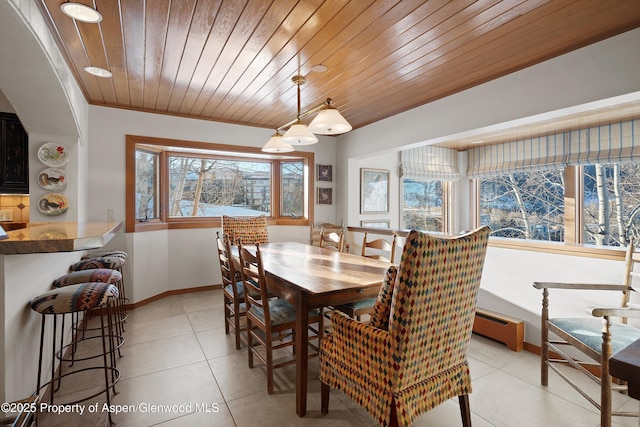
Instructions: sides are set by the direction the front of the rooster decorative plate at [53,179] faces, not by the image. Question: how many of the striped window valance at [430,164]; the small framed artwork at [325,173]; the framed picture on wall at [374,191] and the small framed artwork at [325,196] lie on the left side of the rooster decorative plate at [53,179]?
4

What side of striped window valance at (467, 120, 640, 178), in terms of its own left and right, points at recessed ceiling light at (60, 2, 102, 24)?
front

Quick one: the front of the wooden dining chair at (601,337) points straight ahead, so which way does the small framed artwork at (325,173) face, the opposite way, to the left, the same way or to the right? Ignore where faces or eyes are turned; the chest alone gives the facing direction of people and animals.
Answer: to the left

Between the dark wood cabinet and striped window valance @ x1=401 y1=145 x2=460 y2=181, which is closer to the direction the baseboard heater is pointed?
the dark wood cabinet

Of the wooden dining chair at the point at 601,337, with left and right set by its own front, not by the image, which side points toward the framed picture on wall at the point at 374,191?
right

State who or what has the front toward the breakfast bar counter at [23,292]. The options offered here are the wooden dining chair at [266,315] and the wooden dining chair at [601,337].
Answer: the wooden dining chair at [601,337]

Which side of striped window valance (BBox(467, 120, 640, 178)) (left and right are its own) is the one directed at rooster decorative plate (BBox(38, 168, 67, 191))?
front

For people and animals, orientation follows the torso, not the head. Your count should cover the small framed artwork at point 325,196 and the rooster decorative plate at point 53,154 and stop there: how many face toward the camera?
2

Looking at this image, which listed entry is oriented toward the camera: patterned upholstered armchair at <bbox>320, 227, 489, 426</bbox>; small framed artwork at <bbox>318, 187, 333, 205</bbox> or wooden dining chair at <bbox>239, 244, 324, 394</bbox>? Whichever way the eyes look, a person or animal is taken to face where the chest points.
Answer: the small framed artwork

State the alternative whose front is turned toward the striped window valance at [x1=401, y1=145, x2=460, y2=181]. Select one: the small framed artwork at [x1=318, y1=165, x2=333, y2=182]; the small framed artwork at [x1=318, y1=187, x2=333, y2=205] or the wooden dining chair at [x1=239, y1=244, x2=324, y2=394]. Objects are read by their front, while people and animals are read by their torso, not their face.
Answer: the wooden dining chair

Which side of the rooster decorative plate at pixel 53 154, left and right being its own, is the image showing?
front

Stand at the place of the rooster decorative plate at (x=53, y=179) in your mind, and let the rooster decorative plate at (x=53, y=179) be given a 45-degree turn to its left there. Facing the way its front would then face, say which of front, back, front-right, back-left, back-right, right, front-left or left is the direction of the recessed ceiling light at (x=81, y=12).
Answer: front-right

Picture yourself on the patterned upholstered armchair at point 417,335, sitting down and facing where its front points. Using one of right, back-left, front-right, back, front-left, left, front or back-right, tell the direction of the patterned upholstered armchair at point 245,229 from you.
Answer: front

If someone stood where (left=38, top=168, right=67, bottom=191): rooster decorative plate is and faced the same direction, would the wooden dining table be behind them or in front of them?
in front

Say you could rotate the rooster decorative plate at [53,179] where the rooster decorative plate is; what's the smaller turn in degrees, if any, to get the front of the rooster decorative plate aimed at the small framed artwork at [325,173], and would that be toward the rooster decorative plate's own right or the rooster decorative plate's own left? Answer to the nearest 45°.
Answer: approximately 90° to the rooster decorative plate's own left

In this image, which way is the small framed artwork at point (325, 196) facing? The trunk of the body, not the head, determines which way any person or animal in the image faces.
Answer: toward the camera

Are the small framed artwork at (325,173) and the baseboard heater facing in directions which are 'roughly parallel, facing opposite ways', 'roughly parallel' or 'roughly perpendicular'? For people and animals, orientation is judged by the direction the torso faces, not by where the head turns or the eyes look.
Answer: roughly perpendicular

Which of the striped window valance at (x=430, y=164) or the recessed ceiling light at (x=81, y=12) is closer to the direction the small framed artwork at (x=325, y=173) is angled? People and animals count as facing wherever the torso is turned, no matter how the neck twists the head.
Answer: the recessed ceiling light
